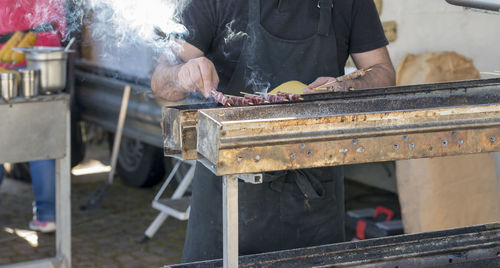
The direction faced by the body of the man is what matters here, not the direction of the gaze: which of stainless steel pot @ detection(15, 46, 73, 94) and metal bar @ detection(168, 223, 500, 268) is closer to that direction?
the metal bar

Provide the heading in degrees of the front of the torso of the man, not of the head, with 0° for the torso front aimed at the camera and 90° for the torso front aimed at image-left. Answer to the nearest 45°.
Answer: approximately 0°

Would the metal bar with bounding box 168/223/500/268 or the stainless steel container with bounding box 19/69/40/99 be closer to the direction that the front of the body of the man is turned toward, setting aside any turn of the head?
the metal bar

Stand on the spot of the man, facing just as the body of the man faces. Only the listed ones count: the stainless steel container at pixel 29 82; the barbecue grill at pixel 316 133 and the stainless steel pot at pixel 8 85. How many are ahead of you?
1

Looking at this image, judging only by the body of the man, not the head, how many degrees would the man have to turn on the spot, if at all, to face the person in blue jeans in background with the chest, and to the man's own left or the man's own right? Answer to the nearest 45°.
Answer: approximately 135° to the man's own right
